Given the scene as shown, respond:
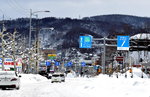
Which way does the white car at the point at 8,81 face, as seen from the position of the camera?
facing away from the viewer
